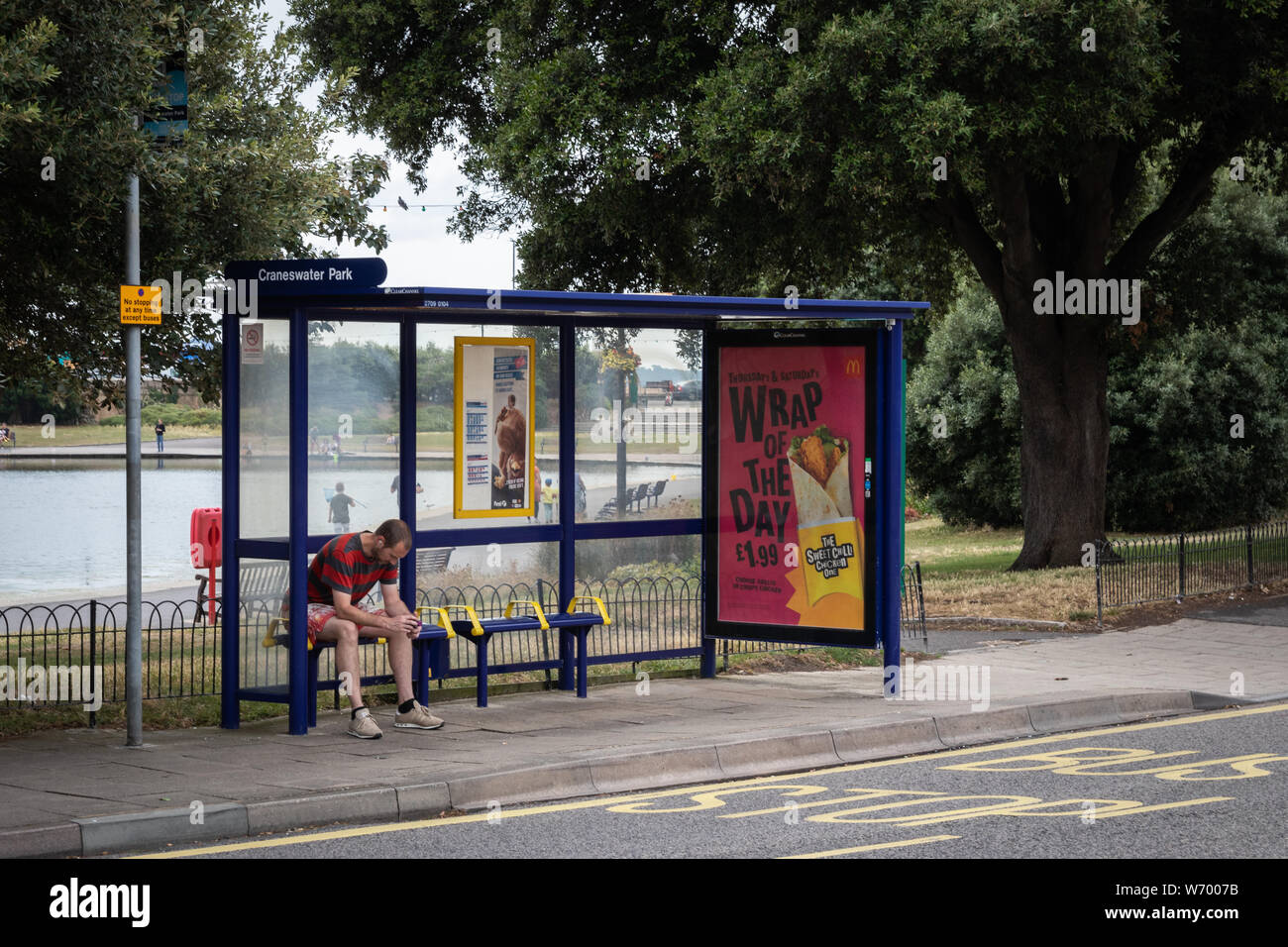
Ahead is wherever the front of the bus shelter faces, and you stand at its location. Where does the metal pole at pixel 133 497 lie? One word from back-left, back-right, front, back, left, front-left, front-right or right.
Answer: right

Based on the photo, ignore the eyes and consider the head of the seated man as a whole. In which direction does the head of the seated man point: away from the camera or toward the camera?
toward the camera

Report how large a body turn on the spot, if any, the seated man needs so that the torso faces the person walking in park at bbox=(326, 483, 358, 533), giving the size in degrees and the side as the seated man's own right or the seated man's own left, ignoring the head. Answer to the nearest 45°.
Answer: approximately 135° to the seated man's own left

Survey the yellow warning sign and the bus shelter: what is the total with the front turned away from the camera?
0

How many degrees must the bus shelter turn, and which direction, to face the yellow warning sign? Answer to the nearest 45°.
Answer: approximately 90° to its right

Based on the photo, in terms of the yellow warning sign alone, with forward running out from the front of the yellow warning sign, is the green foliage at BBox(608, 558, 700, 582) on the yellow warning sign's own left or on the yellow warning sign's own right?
on the yellow warning sign's own left

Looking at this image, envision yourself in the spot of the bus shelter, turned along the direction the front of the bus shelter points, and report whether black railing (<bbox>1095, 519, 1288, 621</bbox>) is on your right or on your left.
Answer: on your left

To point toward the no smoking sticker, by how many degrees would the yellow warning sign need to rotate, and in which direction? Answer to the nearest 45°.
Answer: approximately 135° to its left

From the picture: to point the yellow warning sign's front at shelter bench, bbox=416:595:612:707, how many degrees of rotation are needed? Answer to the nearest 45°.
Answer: approximately 135° to its left

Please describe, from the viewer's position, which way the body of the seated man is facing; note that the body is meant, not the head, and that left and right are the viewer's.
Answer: facing the viewer and to the right of the viewer

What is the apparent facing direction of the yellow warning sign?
toward the camera

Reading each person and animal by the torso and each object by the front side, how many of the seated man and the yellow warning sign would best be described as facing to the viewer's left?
0
